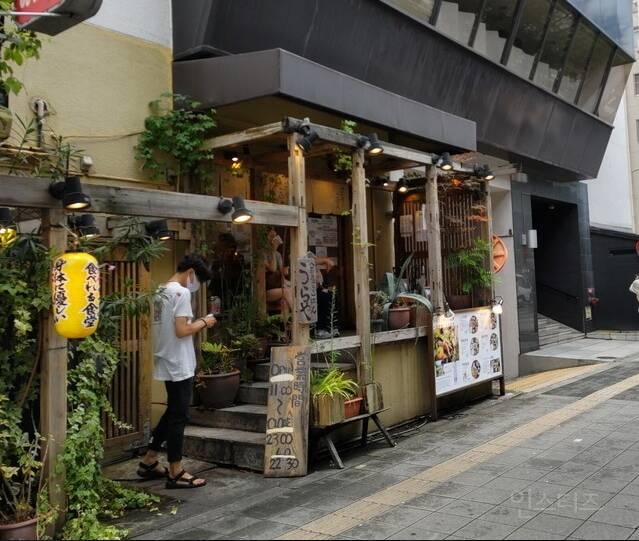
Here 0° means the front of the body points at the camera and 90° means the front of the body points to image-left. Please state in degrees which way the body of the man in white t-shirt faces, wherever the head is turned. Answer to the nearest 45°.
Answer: approximately 270°

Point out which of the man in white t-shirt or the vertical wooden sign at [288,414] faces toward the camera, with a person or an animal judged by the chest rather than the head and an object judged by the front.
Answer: the vertical wooden sign

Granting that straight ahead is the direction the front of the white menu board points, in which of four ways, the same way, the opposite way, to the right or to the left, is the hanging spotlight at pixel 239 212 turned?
the same way

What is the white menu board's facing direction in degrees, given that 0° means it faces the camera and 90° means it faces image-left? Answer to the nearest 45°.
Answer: approximately 315°

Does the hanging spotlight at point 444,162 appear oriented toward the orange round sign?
no

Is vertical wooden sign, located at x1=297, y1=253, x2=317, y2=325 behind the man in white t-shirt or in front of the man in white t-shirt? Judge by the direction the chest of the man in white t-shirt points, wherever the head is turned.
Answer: in front

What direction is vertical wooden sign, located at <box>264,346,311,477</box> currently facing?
toward the camera

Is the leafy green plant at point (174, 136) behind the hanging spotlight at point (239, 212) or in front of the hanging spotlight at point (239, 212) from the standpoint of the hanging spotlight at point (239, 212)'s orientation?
behind

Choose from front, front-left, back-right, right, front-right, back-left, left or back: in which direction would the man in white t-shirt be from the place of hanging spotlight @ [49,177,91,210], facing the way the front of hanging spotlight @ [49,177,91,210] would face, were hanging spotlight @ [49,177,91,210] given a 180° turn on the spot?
right

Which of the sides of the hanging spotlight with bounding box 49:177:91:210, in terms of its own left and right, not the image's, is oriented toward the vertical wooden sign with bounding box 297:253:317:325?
left

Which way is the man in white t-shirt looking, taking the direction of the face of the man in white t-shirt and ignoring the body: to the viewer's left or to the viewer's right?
to the viewer's right

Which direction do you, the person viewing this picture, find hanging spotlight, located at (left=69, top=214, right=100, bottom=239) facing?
facing the viewer and to the right of the viewer

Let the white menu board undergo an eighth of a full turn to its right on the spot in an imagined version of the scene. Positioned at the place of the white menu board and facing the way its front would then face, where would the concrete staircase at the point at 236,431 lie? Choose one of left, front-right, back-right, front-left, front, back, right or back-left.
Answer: front-right

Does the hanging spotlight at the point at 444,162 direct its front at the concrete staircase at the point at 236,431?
no

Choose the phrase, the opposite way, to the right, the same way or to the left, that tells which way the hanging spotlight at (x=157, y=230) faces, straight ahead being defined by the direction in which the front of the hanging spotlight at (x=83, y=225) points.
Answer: the same way

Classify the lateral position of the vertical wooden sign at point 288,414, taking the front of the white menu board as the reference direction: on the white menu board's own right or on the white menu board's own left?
on the white menu board's own right

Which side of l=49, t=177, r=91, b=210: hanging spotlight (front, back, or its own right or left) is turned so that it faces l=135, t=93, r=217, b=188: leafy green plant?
left

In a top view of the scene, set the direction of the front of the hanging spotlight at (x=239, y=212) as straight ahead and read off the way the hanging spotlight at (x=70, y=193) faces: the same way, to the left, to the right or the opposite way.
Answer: the same way
